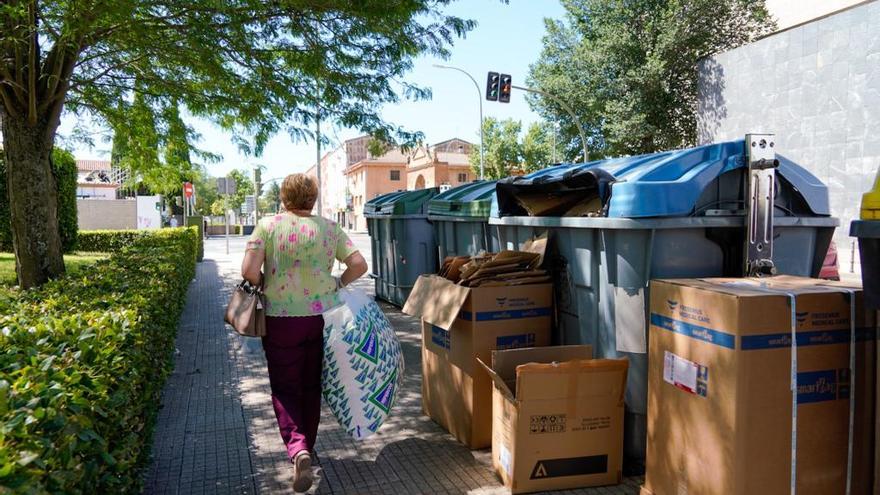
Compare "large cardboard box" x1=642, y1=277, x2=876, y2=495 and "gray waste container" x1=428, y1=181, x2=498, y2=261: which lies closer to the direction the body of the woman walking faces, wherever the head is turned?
the gray waste container

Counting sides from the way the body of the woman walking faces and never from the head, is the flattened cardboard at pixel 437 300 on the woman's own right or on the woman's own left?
on the woman's own right

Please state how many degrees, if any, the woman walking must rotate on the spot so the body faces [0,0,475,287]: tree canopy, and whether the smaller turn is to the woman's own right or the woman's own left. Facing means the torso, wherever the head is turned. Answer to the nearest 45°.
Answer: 0° — they already face it

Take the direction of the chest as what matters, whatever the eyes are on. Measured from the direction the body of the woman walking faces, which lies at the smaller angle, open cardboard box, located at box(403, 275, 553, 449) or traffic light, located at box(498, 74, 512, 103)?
the traffic light

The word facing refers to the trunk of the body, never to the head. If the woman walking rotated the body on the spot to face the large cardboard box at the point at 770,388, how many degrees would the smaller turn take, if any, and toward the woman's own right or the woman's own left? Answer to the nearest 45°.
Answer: approximately 135° to the woman's own right

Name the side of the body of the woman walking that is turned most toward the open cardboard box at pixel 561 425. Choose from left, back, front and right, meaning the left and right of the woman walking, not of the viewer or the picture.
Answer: right

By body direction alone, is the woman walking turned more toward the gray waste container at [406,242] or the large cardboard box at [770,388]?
the gray waste container

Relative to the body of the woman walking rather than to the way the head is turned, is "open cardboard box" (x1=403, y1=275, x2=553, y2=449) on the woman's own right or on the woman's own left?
on the woman's own right

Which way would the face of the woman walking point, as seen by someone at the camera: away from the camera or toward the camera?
away from the camera

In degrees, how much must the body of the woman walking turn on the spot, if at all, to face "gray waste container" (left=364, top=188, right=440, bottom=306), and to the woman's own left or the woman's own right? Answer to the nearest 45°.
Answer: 0° — they already face it

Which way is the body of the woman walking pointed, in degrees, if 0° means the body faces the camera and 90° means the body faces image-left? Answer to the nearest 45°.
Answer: approximately 180°

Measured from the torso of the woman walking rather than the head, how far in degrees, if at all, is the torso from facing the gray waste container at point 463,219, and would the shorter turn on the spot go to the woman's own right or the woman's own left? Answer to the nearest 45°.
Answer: approximately 45° to the woman's own right
